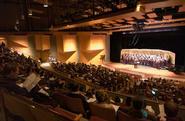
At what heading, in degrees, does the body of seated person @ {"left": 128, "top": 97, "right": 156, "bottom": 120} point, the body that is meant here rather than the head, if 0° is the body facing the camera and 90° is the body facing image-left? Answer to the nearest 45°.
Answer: approximately 225°

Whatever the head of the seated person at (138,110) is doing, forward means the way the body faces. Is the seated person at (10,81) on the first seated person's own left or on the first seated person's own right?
on the first seated person's own left

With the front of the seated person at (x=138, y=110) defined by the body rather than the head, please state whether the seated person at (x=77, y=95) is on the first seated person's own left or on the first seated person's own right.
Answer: on the first seated person's own left

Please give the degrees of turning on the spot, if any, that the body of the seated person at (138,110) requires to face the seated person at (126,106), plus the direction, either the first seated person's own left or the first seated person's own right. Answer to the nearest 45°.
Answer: approximately 45° to the first seated person's own left

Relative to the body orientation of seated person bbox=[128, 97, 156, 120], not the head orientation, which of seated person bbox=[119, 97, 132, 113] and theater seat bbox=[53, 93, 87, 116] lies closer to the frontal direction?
the seated person

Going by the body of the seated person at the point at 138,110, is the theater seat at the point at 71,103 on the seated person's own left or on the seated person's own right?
on the seated person's own left
